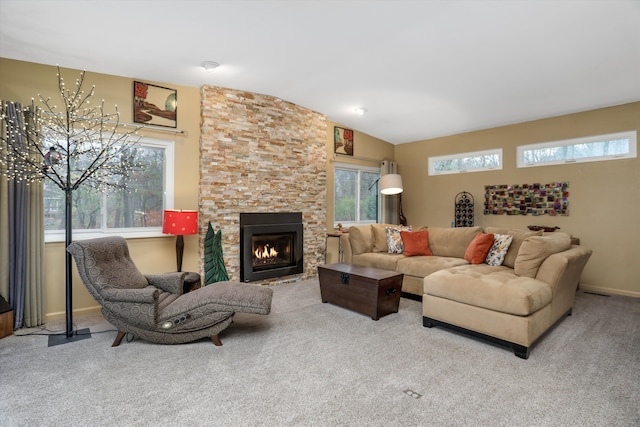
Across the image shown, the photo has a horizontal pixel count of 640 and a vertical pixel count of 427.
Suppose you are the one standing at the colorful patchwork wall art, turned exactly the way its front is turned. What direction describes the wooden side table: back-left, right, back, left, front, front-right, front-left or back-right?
front-right

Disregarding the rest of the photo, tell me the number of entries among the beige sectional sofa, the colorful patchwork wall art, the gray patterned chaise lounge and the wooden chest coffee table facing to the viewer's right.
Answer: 1

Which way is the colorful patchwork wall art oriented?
toward the camera

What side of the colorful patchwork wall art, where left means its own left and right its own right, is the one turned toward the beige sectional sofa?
front

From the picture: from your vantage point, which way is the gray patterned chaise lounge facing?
to the viewer's right

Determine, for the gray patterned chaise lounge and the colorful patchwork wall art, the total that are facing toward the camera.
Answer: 1

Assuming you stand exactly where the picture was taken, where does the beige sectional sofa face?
facing the viewer and to the left of the viewer

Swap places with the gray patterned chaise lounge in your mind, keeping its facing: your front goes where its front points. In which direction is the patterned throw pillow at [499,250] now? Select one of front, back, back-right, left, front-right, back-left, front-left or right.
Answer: front

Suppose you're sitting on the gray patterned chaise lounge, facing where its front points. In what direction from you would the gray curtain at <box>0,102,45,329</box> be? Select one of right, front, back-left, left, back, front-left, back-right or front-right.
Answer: back-left

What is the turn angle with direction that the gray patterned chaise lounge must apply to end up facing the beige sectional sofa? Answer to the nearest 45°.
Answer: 0° — it already faces it

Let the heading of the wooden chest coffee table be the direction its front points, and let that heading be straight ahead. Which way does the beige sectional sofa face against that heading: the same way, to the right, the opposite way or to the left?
the same way

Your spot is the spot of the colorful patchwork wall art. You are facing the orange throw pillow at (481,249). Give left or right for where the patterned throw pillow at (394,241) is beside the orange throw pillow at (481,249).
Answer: right

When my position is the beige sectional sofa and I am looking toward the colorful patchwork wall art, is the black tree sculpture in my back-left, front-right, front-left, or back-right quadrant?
back-left

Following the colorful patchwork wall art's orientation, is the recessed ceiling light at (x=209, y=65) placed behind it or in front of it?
in front
